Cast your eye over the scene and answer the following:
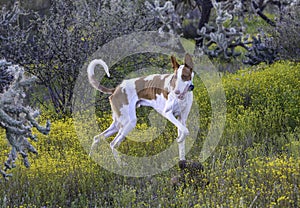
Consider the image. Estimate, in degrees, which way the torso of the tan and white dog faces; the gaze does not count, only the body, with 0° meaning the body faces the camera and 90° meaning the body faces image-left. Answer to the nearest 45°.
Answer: approximately 270°
